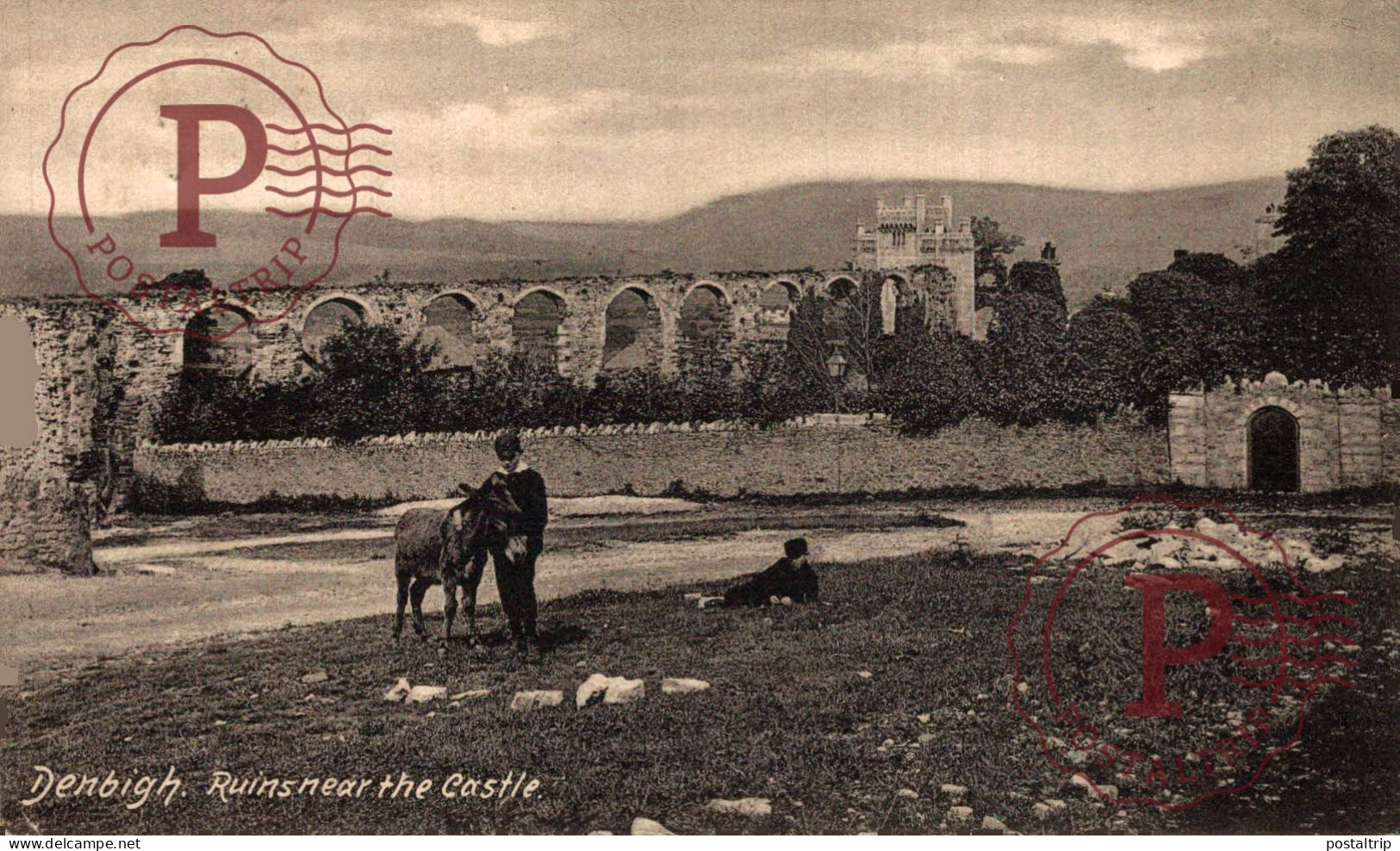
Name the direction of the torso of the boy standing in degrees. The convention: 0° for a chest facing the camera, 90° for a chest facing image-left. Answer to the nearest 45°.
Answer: approximately 45°

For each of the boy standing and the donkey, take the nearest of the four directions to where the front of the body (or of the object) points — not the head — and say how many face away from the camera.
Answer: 0

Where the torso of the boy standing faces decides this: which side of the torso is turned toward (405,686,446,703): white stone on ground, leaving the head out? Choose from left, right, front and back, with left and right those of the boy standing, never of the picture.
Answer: front

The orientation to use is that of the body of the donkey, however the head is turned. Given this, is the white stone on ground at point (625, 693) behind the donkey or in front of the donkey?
in front

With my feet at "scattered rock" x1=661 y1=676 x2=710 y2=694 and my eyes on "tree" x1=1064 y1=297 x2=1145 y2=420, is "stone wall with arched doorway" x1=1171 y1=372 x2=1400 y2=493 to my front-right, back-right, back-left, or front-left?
front-right

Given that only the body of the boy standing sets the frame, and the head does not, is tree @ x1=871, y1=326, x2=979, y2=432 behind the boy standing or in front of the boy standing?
behind

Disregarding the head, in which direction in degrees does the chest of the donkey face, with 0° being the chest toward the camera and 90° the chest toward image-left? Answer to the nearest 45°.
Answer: approximately 315°

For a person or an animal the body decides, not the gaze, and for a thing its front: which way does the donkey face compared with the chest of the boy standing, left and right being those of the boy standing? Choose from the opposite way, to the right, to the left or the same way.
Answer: to the left

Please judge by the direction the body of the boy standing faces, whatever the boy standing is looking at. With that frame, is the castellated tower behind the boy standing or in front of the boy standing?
behind
